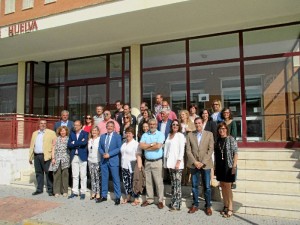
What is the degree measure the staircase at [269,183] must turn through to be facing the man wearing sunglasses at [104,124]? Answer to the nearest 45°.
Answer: approximately 90° to its right

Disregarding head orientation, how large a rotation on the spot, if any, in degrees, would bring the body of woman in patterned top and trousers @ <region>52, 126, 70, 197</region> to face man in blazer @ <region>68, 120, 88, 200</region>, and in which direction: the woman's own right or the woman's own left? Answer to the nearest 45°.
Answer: approximately 45° to the woman's own left

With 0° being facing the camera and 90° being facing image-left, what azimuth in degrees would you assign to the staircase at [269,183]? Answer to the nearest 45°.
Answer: approximately 0°

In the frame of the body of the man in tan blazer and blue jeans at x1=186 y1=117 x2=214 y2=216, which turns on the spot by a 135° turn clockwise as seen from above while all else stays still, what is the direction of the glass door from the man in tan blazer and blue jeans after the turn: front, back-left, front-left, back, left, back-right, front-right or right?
front

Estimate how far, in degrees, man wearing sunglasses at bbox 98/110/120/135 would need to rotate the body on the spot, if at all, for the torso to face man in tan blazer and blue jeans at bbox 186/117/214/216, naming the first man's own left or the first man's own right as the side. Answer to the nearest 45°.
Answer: approximately 45° to the first man's own left

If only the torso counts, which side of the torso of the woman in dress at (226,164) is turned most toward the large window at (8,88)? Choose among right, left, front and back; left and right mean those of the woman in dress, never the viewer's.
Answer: right

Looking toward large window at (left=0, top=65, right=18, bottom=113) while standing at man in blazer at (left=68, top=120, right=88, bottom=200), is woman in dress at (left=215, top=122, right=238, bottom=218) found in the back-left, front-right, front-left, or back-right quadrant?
back-right
